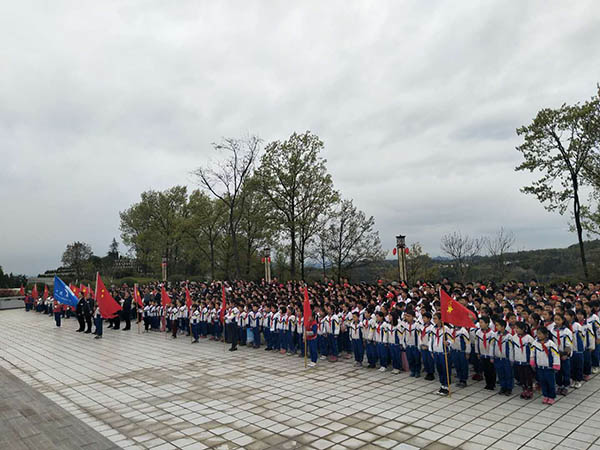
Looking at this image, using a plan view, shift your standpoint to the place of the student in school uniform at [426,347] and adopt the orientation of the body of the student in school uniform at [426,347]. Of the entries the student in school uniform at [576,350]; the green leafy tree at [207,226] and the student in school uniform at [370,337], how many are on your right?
2

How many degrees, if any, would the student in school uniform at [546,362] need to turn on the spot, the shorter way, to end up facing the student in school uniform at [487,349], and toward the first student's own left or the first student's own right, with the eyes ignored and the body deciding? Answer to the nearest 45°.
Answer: approximately 90° to the first student's own right

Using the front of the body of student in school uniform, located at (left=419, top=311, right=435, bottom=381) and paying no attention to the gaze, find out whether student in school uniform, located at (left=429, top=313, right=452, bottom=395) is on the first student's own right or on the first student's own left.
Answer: on the first student's own left

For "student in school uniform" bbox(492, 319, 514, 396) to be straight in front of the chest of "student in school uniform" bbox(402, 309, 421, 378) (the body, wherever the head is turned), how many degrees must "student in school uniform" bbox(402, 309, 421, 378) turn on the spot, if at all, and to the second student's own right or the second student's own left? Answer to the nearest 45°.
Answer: approximately 90° to the second student's own left

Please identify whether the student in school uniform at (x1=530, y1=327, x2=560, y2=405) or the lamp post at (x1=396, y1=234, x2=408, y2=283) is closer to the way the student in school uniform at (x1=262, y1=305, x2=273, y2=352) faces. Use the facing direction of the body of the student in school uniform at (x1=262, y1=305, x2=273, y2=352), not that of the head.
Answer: the student in school uniform
